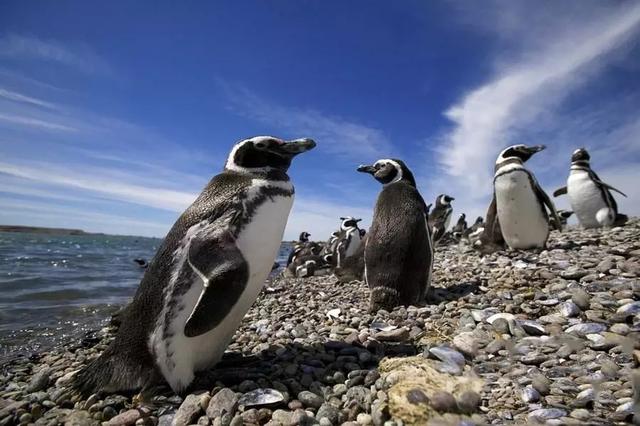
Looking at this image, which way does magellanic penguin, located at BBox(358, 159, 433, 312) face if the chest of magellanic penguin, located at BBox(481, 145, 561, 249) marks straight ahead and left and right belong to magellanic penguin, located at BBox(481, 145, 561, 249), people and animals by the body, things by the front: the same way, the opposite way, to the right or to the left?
the opposite way

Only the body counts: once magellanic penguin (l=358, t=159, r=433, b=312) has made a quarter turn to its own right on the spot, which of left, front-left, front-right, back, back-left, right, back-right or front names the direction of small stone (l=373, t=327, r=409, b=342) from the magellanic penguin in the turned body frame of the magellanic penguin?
right

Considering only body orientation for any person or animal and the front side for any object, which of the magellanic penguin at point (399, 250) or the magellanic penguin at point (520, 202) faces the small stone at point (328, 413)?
the magellanic penguin at point (520, 202)

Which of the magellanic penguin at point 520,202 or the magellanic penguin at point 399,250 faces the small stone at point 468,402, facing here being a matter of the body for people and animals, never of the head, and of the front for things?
the magellanic penguin at point 520,202

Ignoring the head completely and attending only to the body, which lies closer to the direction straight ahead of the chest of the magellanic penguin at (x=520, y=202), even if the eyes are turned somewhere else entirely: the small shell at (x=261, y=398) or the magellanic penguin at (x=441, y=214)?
the small shell

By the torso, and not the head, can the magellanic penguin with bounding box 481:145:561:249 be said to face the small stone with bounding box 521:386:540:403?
yes

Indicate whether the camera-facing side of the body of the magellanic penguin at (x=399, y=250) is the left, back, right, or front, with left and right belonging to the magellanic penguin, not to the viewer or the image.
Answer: back

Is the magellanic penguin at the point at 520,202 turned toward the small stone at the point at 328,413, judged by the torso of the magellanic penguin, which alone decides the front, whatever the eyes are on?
yes

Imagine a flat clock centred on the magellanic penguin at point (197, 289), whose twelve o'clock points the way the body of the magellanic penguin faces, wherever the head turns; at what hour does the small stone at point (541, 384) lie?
The small stone is roughly at 1 o'clock from the magellanic penguin.

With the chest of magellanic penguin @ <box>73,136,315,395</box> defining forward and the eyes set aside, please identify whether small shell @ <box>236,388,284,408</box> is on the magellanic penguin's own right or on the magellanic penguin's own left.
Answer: on the magellanic penguin's own right
